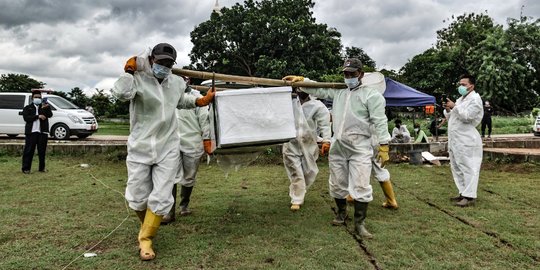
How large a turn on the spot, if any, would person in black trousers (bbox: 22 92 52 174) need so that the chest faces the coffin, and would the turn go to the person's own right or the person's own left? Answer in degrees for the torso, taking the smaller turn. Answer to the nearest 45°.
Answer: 0° — they already face it

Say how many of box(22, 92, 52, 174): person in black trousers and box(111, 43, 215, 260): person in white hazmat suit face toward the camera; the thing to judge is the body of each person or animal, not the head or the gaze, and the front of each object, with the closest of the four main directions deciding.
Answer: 2

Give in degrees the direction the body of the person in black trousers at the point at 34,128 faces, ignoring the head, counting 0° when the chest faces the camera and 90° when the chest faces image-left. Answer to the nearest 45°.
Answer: approximately 0°

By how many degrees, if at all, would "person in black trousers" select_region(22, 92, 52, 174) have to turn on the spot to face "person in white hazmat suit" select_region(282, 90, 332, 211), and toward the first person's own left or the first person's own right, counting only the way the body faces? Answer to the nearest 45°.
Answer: approximately 45° to the first person's own left

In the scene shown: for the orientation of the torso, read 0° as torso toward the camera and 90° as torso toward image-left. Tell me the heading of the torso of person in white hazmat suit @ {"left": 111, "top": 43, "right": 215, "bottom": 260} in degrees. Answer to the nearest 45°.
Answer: approximately 0°

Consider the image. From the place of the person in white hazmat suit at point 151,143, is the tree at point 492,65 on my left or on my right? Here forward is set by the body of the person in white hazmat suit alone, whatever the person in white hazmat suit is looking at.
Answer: on my left

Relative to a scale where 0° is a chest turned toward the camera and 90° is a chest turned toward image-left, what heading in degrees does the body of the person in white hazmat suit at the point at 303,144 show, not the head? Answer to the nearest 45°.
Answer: approximately 45°

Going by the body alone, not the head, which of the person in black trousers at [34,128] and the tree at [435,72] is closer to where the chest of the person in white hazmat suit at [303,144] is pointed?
the person in black trousers

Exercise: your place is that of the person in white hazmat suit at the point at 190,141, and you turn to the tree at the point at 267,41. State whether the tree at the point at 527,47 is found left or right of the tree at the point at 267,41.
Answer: right

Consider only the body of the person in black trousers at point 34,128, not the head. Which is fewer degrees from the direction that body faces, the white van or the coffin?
the coffin

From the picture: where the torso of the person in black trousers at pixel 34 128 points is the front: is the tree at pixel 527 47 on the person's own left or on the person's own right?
on the person's own left
